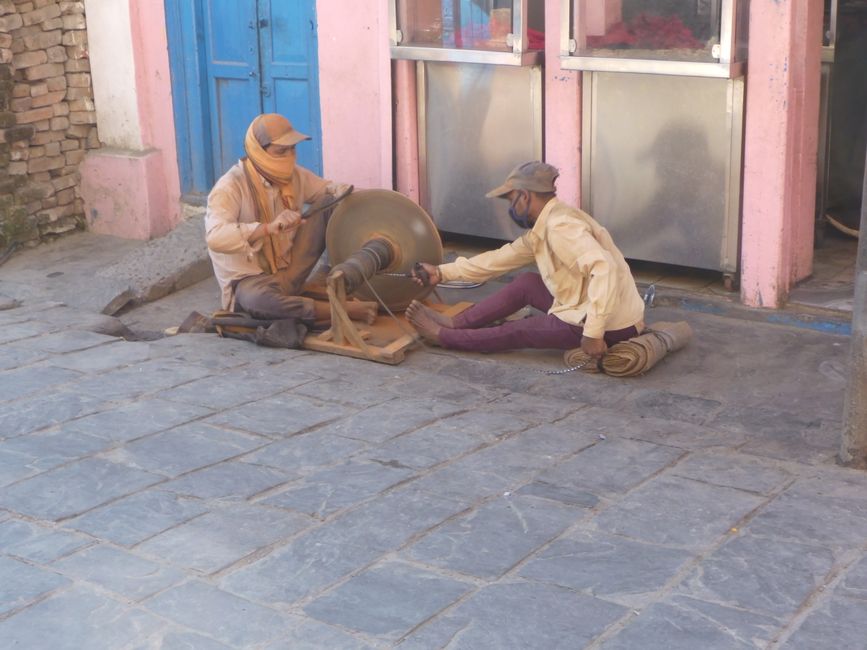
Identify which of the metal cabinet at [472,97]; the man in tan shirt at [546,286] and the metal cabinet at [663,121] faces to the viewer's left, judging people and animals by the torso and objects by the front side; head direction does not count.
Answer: the man in tan shirt

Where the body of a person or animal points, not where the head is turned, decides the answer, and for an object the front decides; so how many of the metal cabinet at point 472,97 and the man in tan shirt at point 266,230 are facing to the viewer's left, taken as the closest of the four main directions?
0

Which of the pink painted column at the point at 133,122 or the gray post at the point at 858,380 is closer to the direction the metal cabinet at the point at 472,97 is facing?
the gray post

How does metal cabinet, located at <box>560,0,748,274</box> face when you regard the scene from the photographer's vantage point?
facing the viewer

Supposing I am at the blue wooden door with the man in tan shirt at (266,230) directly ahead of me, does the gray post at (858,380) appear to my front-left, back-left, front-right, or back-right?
front-left

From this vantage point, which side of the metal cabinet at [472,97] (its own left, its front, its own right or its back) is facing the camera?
front

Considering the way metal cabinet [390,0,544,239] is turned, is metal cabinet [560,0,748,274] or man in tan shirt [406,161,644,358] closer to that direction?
the man in tan shirt

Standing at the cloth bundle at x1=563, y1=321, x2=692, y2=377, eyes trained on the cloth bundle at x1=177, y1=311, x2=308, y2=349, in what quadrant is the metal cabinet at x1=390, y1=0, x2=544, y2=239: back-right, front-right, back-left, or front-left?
front-right

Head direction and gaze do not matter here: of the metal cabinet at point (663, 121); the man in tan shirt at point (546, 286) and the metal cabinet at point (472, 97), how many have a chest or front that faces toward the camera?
2

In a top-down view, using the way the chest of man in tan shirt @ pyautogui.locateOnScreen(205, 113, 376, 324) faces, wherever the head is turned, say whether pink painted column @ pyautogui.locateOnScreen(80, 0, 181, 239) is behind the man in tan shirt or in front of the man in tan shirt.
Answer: behind

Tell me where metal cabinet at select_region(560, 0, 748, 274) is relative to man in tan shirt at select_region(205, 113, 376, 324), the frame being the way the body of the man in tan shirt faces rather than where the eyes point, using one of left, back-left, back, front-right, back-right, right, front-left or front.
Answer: front-left

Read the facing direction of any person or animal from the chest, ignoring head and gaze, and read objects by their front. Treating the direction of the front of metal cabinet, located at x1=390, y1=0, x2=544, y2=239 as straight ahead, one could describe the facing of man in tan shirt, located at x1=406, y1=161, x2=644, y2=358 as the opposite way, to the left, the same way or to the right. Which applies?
to the right

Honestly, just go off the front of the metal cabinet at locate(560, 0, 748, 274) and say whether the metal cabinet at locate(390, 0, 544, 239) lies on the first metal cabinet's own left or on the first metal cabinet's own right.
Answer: on the first metal cabinet's own right

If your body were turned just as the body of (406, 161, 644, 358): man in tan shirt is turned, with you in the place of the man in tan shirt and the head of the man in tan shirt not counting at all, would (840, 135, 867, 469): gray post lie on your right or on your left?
on your left

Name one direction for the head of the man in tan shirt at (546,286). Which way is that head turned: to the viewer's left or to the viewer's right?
to the viewer's left

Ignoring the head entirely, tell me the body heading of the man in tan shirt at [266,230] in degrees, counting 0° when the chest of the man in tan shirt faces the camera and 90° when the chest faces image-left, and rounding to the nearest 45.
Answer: approximately 315°

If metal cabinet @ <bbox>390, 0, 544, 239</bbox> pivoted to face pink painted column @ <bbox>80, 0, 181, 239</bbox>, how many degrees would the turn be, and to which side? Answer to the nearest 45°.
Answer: approximately 135° to its right

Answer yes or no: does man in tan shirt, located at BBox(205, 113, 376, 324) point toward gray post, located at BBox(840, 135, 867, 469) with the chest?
yes

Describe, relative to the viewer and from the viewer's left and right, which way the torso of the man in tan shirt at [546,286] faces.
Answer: facing to the left of the viewer

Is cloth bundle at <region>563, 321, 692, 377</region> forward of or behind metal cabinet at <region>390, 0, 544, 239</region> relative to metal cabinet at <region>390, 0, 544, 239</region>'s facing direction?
forward

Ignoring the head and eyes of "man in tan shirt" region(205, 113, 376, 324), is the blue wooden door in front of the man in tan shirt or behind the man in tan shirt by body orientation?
behind
